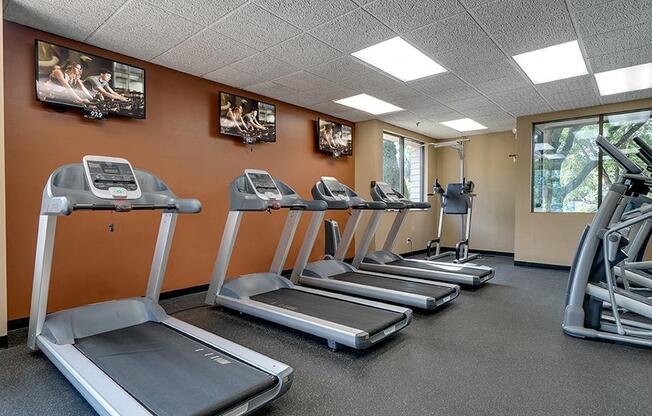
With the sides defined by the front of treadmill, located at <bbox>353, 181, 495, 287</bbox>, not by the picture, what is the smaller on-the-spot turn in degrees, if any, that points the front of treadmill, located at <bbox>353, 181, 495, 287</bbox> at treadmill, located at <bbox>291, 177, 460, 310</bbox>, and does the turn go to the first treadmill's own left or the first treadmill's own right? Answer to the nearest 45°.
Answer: approximately 90° to the first treadmill's own left

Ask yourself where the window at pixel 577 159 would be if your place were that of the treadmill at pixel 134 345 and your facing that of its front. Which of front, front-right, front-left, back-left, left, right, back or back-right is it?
back-right

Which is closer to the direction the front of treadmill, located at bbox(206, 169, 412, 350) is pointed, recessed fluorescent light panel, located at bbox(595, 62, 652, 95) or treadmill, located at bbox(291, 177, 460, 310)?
the treadmill

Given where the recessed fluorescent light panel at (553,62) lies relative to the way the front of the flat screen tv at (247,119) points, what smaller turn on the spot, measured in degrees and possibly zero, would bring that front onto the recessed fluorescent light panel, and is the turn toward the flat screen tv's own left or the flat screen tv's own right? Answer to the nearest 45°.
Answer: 0° — it already faces it

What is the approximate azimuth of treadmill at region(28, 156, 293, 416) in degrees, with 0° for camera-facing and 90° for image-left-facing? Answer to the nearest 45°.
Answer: approximately 135°

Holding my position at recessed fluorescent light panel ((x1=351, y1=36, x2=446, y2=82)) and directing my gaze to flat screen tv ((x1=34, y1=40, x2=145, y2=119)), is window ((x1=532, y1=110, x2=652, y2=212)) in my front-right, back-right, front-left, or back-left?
back-right

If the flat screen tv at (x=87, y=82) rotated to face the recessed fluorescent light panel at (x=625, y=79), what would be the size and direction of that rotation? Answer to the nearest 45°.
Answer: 0° — it already faces it

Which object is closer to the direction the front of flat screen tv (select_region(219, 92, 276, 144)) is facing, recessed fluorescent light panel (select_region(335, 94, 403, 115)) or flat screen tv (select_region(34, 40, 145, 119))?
the recessed fluorescent light panel

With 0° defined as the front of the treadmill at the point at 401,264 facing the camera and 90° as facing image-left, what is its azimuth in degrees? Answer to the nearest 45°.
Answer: approximately 135°

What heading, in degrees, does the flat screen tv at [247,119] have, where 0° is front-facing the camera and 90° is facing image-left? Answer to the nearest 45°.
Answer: approximately 315°

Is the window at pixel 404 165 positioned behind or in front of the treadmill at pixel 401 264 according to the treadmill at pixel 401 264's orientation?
in front

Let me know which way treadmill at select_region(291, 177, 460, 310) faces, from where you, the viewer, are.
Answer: facing away from the viewer and to the left of the viewer

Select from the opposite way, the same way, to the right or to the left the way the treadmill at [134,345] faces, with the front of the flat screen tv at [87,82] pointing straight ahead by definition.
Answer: the opposite way

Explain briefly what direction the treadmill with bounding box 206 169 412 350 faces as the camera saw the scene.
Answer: facing away from the viewer and to the left of the viewer

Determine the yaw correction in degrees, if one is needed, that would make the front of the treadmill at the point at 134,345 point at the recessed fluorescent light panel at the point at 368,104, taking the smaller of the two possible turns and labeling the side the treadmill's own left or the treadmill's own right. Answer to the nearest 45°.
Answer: approximately 90° to the treadmill's own right
